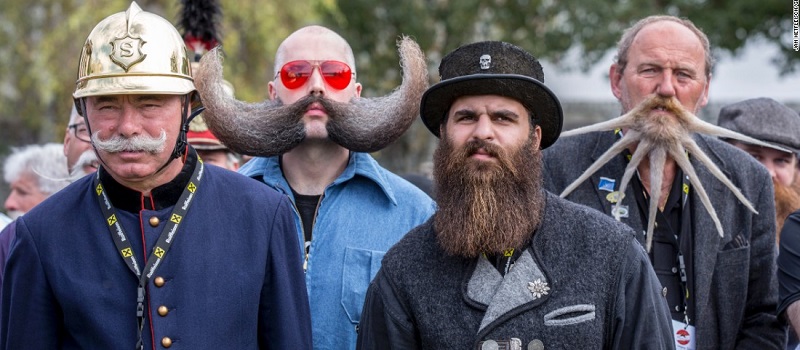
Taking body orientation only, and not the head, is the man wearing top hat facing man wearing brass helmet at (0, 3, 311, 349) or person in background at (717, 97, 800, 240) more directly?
the man wearing brass helmet

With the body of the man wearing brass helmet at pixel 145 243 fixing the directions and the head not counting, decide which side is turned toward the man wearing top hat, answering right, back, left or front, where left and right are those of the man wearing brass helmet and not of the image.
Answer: left

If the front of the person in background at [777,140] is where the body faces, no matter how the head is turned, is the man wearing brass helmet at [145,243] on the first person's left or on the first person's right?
on the first person's right

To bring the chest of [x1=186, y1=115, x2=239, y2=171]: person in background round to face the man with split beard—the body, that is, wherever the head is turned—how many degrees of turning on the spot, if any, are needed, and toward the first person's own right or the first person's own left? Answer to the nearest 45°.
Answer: approximately 45° to the first person's own left

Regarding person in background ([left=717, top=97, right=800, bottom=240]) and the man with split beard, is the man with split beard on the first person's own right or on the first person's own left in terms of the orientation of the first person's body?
on the first person's own right

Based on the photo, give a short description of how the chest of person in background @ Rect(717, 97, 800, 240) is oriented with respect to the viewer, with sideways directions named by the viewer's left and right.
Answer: facing the viewer and to the right of the viewer

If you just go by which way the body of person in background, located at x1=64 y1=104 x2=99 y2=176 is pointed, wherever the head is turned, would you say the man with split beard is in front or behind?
in front
